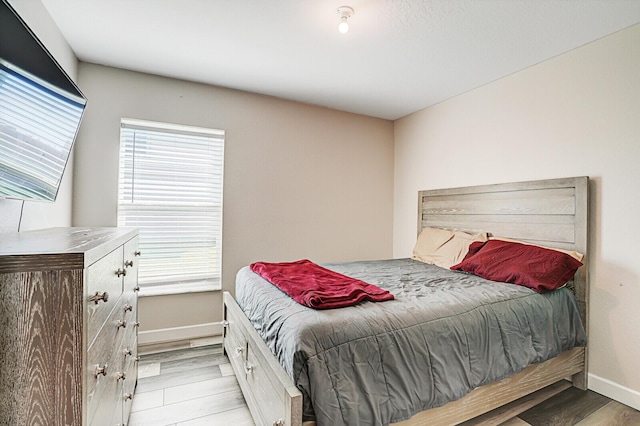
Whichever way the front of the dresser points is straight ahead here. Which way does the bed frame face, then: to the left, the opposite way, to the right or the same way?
the opposite way

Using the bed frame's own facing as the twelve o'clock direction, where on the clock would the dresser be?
The dresser is roughly at 12 o'clock from the bed frame.

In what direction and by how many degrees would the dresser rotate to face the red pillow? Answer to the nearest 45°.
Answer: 0° — it already faces it

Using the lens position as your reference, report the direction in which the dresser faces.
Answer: facing to the right of the viewer

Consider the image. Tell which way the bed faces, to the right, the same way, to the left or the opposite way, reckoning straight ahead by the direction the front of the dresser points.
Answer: the opposite way

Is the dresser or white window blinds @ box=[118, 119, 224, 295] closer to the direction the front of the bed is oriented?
the dresser

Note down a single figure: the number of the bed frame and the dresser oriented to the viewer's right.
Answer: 1

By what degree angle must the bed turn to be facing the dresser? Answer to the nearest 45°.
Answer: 0° — it already faces it

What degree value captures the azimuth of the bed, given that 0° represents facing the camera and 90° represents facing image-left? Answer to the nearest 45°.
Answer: approximately 45°

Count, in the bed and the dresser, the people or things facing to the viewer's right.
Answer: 1

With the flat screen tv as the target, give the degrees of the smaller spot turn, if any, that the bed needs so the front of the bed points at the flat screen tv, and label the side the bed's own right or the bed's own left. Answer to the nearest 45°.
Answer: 0° — it already faces it
